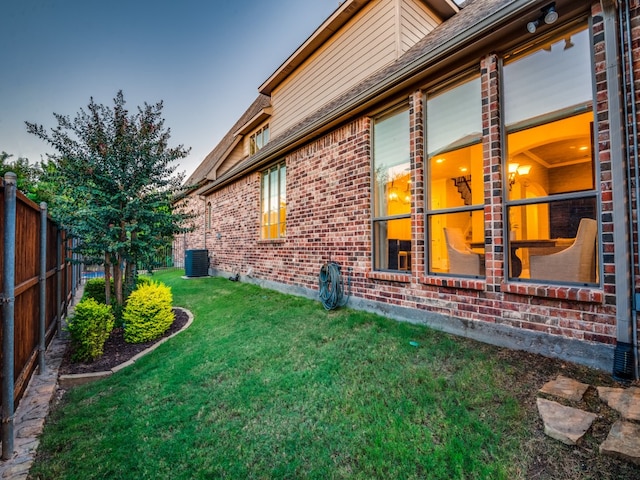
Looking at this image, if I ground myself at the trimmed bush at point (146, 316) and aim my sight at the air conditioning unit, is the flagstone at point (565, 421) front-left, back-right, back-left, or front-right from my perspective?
back-right

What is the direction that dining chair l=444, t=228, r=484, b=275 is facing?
to the viewer's right

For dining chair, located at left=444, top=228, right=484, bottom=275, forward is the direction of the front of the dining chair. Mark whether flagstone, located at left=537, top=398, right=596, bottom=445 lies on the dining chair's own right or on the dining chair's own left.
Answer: on the dining chair's own right

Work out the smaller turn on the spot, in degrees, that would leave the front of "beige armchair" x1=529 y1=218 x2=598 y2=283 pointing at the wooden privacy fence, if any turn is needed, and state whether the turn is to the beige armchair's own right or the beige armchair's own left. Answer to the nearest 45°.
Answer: approximately 45° to the beige armchair's own left

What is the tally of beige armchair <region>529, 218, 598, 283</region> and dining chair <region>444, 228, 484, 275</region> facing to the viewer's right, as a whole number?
1

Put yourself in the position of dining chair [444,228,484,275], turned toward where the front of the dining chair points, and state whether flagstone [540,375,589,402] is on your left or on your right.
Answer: on your right

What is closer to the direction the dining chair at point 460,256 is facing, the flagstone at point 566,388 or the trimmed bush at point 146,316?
the flagstone

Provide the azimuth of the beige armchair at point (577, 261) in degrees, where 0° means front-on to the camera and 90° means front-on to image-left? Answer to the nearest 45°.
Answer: approximately 90°

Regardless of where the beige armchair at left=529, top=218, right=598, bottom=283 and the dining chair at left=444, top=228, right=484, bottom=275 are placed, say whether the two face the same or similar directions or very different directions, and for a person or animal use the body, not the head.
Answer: very different directions

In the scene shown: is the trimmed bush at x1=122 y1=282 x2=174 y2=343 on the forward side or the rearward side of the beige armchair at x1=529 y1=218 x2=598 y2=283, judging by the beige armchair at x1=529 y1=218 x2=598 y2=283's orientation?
on the forward side

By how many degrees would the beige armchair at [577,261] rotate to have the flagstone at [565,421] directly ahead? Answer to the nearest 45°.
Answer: approximately 90° to its left
